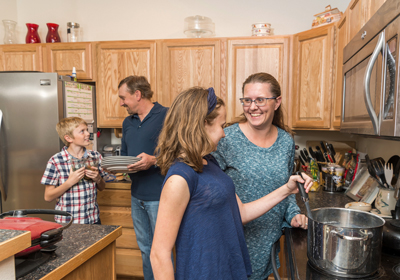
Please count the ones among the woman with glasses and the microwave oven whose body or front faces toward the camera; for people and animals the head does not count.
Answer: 1

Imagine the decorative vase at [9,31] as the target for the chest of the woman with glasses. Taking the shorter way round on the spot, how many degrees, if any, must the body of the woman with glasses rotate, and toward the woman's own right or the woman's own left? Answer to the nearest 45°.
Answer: approximately 135° to the woman's own right

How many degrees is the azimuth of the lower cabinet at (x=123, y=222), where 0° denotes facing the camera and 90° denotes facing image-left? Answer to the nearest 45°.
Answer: approximately 0°

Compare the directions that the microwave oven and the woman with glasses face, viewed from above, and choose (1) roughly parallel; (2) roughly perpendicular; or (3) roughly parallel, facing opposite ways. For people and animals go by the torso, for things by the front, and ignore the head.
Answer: roughly perpendicular

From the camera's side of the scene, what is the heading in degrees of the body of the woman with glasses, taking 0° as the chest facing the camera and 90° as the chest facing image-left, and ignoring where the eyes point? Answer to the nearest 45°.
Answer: approximately 0°

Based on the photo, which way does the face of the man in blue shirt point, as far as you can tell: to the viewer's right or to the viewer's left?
to the viewer's left

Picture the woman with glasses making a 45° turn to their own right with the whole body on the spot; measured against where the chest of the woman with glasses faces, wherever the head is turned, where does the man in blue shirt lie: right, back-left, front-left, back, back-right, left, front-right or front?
right

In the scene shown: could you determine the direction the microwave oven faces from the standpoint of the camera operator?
facing to the left of the viewer

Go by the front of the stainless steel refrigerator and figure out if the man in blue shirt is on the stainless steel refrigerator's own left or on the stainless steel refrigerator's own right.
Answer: on the stainless steel refrigerator's own left

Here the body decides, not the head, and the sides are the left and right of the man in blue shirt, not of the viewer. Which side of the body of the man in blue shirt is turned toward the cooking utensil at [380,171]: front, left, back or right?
left
